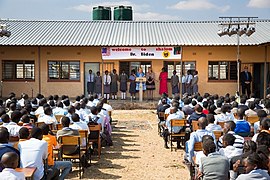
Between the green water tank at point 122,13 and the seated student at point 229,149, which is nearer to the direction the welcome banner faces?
the seated student

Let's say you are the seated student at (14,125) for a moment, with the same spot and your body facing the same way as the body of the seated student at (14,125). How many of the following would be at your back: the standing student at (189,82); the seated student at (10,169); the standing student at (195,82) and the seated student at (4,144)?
2

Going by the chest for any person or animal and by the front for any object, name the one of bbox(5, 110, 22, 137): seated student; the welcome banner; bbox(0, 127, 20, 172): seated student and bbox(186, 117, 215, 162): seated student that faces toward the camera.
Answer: the welcome banner

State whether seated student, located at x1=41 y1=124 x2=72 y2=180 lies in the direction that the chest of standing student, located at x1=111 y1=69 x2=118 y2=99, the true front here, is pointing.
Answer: yes

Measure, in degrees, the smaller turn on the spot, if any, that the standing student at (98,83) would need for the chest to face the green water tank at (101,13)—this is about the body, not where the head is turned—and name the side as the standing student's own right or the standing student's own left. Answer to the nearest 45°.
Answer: approximately 180°

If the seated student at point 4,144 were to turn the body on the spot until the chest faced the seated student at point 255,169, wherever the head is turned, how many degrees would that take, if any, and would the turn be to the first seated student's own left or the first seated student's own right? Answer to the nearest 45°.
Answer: approximately 135° to the first seated student's own right

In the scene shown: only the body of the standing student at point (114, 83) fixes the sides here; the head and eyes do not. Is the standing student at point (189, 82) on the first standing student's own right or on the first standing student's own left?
on the first standing student's own left

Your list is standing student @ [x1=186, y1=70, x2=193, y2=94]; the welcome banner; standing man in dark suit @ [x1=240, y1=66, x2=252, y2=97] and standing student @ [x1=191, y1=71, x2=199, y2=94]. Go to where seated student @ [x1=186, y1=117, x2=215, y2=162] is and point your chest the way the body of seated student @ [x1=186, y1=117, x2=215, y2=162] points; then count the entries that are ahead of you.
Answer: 4

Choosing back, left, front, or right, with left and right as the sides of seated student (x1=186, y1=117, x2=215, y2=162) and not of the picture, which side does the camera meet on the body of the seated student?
back

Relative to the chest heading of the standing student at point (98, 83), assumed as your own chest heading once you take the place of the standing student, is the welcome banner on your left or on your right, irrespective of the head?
on your left

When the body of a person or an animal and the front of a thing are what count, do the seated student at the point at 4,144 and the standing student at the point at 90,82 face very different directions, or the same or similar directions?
very different directions

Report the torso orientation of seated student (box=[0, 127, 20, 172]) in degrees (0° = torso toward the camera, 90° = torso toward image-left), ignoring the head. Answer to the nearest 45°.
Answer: approximately 180°

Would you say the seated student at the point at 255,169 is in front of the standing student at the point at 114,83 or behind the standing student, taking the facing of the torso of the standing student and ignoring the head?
in front
